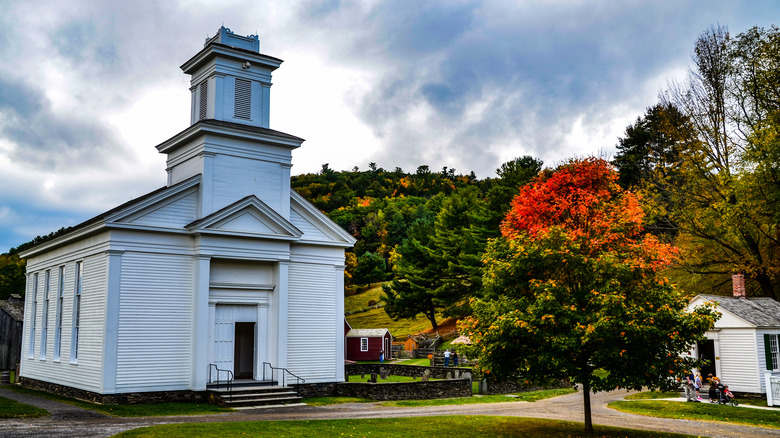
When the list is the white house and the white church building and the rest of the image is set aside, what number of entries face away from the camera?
0

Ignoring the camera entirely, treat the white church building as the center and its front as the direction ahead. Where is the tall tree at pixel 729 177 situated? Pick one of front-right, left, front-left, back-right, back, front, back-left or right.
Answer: front-left

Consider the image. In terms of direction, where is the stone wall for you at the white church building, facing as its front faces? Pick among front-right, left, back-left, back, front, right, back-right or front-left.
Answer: left

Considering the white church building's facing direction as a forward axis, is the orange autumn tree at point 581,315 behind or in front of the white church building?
in front

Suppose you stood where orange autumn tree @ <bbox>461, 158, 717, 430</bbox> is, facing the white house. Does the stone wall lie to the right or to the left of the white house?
left

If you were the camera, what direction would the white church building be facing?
facing the viewer and to the right of the viewer

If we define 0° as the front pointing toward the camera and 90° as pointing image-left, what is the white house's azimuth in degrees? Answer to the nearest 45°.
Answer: approximately 45°

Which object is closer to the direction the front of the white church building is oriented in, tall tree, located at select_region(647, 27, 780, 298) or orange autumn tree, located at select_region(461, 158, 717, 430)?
the orange autumn tree
